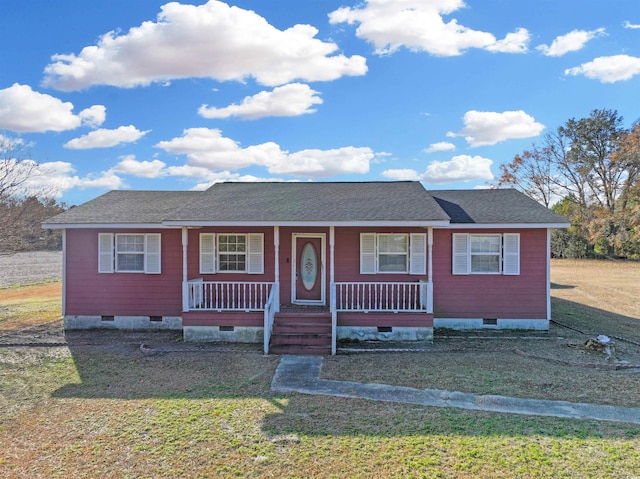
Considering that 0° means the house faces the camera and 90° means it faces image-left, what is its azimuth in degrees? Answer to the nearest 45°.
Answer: approximately 0°
